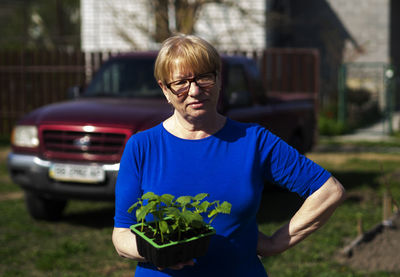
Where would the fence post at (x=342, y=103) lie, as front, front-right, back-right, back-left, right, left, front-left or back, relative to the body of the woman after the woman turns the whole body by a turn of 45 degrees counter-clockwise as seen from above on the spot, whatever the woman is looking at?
back-left

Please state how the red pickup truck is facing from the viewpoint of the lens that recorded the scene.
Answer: facing the viewer and to the left of the viewer

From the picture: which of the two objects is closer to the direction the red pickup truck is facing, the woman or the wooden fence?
the woman

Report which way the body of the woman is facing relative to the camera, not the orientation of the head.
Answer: toward the camera

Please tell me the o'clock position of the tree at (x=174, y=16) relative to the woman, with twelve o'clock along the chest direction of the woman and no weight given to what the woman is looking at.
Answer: The tree is roughly at 6 o'clock from the woman.

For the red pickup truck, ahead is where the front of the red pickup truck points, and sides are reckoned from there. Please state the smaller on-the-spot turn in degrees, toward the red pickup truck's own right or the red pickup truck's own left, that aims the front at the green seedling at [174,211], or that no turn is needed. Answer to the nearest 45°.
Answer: approximately 45° to the red pickup truck's own left

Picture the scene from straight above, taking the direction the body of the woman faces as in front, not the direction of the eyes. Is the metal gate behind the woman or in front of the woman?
behind

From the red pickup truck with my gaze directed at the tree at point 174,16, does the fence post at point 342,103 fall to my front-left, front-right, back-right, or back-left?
front-right

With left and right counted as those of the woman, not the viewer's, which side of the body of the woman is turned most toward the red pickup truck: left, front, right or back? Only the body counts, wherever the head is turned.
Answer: back

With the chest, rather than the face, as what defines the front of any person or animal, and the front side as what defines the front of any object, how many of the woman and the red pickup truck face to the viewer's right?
0
